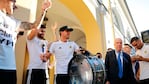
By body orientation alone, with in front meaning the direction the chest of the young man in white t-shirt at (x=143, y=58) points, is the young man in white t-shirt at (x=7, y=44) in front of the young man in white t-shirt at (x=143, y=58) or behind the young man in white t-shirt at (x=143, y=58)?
in front

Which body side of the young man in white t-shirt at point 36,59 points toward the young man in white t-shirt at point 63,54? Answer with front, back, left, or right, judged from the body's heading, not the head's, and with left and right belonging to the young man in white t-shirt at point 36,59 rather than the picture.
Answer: left

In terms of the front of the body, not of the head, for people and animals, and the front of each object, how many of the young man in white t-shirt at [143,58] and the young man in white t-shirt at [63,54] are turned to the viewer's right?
0

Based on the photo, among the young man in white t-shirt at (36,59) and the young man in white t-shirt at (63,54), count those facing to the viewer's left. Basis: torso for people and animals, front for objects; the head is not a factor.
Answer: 0

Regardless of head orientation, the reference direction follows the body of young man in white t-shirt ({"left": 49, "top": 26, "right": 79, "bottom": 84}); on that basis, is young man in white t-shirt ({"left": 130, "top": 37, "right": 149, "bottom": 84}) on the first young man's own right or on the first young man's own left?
on the first young man's own left

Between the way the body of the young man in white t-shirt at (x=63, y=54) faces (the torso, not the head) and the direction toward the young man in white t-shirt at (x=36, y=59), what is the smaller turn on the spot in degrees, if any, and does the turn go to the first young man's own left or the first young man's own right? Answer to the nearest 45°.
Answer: approximately 45° to the first young man's own right

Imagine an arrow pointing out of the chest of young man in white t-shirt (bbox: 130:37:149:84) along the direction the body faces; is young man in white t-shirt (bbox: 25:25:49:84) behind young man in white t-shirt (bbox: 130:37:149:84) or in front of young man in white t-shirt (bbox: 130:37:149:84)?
in front

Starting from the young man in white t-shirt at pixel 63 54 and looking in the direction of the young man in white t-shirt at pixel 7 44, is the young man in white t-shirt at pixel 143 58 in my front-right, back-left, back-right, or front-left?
back-left

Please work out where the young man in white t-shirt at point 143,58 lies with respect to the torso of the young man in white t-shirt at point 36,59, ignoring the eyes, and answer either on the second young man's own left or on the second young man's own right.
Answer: on the second young man's own left
